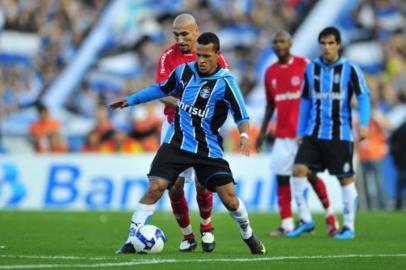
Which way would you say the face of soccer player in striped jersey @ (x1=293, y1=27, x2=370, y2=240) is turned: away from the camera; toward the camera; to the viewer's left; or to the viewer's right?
toward the camera

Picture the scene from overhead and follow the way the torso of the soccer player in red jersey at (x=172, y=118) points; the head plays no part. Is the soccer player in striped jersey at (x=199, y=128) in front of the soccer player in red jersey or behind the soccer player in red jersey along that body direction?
in front

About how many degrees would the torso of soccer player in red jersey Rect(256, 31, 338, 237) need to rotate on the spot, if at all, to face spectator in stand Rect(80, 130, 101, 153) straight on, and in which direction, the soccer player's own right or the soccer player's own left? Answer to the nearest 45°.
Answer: approximately 135° to the soccer player's own right

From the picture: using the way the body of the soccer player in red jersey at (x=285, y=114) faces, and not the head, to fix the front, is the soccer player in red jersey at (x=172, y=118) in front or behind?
in front

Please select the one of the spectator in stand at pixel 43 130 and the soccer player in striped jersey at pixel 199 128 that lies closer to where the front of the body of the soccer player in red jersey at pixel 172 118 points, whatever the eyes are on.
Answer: the soccer player in striped jersey

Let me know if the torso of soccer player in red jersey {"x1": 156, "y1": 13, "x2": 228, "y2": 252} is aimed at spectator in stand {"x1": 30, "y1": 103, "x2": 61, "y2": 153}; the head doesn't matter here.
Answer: no

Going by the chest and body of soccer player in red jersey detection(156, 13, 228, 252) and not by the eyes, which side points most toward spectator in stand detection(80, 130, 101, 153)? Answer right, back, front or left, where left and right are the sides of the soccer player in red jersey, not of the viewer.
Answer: back

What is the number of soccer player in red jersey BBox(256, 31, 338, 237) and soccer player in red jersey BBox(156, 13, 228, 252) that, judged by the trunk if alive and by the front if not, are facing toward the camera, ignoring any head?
2

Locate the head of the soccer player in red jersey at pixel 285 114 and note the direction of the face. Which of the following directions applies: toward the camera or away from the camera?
toward the camera

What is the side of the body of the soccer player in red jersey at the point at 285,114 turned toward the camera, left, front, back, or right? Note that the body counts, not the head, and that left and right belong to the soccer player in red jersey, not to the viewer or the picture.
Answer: front

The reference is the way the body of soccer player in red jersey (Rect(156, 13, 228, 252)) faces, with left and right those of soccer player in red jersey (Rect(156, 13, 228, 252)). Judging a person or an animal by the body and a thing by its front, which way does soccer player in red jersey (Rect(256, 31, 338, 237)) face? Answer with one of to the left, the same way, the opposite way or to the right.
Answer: the same way
